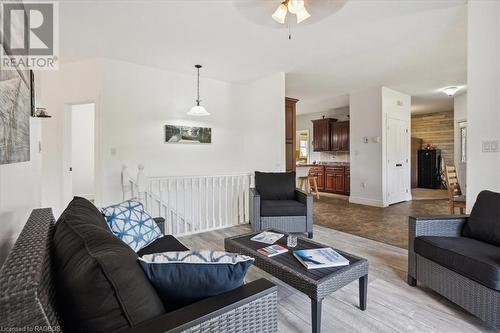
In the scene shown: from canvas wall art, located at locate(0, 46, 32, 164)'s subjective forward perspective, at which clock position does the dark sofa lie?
The dark sofa is roughly at 1 o'clock from the canvas wall art.

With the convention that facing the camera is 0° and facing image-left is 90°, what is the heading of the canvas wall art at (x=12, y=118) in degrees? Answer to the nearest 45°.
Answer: approximately 315°

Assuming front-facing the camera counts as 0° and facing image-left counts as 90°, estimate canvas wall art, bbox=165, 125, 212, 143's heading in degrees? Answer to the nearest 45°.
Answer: approximately 0°

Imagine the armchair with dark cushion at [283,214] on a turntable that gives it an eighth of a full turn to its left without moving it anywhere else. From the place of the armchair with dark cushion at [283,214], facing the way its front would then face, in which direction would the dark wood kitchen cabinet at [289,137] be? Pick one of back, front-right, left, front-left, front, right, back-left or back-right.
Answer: back-left

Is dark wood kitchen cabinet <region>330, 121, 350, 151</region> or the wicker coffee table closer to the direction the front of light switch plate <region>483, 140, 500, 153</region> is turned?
the wicker coffee table

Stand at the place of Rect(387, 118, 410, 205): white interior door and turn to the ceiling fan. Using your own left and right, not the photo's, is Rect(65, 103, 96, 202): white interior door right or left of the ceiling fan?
right

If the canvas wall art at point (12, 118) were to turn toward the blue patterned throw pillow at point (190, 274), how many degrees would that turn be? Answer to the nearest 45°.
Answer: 0° — it already faces it

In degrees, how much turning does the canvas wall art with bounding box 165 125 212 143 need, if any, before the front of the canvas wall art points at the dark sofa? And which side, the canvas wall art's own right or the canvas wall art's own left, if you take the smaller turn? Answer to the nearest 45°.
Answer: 0° — it already faces it

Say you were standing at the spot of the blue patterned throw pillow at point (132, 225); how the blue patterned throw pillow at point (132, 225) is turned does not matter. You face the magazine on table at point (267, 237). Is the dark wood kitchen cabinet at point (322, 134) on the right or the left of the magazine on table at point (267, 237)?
left
